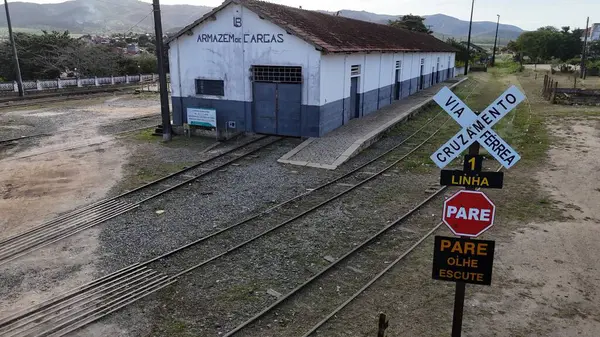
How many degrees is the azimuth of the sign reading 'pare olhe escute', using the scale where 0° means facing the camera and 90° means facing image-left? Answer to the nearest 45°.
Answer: approximately 0°

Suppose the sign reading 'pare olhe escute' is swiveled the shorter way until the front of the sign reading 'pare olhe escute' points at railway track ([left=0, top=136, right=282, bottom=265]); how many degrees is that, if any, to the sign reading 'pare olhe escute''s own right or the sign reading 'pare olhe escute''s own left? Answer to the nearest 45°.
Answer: approximately 90° to the sign reading 'pare olhe escute''s own right

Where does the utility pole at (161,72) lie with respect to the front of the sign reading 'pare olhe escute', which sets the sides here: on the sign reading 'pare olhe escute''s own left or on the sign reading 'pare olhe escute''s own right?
on the sign reading 'pare olhe escute''s own right

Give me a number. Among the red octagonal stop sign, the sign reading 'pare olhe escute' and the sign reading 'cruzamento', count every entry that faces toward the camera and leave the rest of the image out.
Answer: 3

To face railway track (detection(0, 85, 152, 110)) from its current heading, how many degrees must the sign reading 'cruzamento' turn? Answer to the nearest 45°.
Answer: approximately 135° to its right

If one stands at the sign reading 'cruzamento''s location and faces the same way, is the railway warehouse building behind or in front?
behind

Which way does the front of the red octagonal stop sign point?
toward the camera

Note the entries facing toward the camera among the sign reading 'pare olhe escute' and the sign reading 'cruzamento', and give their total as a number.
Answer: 2

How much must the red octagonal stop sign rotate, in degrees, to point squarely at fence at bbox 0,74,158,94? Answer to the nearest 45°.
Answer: approximately 135° to its right
